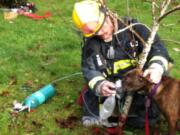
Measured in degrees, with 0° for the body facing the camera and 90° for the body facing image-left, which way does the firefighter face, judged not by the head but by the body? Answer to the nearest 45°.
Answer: approximately 0°

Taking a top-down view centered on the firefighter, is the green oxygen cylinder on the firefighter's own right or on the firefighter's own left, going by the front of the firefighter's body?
on the firefighter's own right

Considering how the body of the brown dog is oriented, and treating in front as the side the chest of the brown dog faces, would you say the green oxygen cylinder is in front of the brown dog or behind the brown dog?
in front

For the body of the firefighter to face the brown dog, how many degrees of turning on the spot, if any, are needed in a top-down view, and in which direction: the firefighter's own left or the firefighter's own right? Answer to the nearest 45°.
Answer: approximately 45° to the firefighter's own left

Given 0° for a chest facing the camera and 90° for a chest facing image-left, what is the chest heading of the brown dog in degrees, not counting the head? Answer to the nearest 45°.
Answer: approximately 90°

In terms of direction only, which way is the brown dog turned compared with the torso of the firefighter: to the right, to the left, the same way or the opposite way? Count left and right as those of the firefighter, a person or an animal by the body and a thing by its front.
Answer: to the right

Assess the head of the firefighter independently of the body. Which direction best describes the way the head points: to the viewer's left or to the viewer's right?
to the viewer's right

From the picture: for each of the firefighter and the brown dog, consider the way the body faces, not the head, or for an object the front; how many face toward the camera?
1
